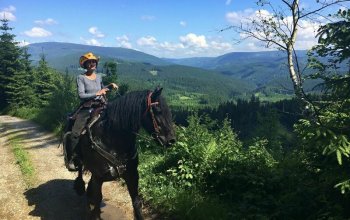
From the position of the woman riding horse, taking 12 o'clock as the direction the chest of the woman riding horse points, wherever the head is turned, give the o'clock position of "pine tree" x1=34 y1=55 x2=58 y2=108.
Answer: The pine tree is roughly at 7 o'clock from the woman riding horse.

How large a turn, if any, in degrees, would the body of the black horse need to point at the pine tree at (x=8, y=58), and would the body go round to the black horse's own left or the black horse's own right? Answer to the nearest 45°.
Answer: approximately 135° to the black horse's own left

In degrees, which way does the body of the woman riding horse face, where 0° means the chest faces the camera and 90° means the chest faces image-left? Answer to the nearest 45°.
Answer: approximately 315°

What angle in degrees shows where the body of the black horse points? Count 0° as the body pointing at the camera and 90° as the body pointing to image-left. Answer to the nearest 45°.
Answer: approximately 315°

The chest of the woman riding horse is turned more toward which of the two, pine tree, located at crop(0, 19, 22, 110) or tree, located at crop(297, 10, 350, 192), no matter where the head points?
the tree

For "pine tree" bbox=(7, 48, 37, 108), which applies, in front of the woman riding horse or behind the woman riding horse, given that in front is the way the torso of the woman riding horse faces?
behind

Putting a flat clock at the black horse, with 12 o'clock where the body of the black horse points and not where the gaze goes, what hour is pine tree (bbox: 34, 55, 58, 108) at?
The pine tree is roughly at 7 o'clock from the black horse.

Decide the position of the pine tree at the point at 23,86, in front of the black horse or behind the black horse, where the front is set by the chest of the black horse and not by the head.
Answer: behind
